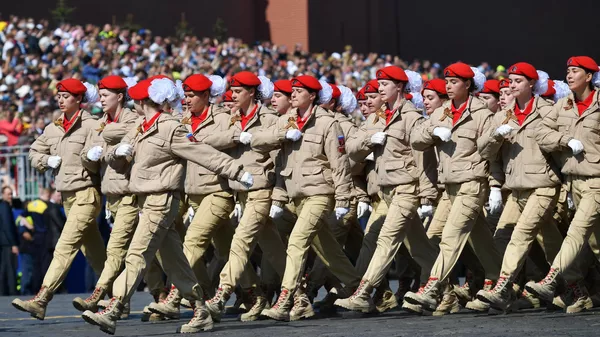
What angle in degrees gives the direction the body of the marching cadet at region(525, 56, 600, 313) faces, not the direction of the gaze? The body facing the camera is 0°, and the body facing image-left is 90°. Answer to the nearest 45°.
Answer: approximately 45°

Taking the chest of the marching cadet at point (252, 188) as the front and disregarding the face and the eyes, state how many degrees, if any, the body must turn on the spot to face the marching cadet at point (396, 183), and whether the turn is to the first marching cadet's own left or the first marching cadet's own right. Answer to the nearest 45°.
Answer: approximately 135° to the first marching cadet's own left

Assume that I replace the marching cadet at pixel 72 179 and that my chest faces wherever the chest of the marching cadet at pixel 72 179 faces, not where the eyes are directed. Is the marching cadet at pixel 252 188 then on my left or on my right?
on my left

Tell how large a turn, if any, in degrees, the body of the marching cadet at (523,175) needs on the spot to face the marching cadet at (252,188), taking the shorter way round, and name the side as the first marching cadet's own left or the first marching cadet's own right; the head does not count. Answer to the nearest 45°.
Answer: approximately 45° to the first marching cadet's own right

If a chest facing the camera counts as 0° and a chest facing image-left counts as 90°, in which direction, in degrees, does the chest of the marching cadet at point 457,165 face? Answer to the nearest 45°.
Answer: approximately 45°

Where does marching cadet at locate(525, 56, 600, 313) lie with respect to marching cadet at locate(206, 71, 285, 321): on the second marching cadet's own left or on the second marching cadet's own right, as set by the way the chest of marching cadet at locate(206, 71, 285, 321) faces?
on the second marching cadet's own left

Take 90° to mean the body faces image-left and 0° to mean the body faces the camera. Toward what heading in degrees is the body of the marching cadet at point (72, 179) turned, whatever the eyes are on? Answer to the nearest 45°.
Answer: approximately 45°

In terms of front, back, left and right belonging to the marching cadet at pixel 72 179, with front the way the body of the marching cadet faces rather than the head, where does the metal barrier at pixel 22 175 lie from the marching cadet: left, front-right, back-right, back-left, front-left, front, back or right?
back-right

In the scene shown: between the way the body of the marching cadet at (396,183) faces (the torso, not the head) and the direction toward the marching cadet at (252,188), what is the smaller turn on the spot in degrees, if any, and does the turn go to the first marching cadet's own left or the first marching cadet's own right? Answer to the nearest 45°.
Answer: approximately 45° to the first marching cadet's own right

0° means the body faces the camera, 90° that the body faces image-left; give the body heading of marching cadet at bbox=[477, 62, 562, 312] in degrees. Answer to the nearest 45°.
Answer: approximately 45°
